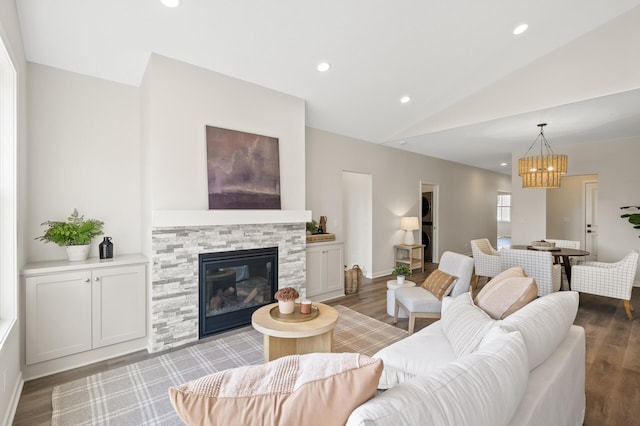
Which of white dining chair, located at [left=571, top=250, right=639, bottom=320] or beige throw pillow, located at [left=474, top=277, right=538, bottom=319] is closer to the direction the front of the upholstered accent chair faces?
the beige throw pillow

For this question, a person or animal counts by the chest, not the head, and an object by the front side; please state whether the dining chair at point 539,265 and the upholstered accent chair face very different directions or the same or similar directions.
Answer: very different directions

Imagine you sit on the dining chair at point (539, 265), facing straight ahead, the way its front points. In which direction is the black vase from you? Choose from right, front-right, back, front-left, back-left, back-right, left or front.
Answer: back

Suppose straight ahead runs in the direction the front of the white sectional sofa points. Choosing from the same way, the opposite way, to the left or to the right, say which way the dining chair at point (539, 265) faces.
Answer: to the right

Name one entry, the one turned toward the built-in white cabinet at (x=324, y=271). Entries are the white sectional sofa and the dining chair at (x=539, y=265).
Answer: the white sectional sofa

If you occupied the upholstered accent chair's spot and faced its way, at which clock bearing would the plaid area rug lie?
The plaid area rug is roughly at 12 o'clock from the upholstered accent chair.

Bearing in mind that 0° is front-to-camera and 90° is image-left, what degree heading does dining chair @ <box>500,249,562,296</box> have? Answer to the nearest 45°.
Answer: approximately 225°

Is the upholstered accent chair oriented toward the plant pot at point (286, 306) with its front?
yes

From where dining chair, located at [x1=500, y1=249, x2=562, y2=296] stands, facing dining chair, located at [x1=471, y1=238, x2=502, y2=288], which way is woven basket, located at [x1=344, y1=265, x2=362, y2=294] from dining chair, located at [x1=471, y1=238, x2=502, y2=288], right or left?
left

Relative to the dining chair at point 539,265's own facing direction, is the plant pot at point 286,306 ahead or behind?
behind

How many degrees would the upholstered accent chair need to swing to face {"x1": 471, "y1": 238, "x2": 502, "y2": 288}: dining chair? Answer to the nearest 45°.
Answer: approximately 180°

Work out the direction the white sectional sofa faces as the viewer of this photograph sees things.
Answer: facing away from the viewer and to the left of the viewer
